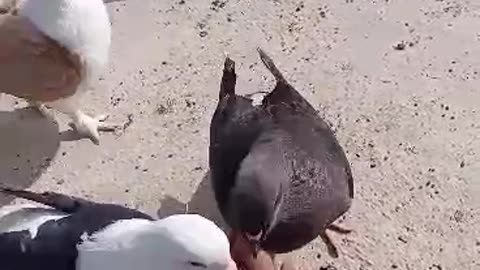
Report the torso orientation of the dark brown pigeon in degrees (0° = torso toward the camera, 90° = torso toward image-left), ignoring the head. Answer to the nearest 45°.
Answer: approximately 0°

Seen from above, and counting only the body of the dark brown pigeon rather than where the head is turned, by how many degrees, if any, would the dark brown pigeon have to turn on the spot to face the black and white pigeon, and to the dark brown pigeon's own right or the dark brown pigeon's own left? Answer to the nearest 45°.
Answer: approximately 45° to the dark brown pigeon's own right

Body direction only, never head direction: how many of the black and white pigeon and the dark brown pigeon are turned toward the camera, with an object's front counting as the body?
1

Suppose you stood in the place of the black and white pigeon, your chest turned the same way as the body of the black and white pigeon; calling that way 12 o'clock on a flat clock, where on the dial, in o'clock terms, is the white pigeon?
The white pigeon is roughly at 9 o'clock from the black and white pigeon.

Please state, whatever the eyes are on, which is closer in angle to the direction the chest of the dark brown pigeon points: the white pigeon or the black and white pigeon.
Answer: the black and white pigeon

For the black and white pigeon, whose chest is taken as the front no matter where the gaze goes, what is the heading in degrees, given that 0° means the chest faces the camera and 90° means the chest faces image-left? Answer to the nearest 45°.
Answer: approximately 270°

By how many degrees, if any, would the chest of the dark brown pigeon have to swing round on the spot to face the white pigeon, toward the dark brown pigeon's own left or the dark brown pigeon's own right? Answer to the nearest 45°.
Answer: approximately 135° to the dark brown pigeon's own right

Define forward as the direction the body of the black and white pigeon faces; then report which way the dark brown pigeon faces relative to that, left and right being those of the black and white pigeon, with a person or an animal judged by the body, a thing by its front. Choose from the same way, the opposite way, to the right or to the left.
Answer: to the right
